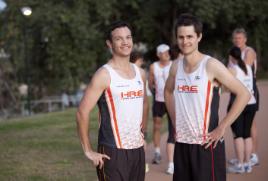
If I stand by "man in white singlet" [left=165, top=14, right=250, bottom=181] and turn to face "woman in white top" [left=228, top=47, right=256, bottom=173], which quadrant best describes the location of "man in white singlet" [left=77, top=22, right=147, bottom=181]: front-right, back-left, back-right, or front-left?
back-left

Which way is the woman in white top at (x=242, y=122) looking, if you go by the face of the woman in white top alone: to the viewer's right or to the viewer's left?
to the viewer's left

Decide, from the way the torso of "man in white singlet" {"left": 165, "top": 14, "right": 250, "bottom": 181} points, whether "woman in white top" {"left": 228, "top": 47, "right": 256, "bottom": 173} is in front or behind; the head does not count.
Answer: behind

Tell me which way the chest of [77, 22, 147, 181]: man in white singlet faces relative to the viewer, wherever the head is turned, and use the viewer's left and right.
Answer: facing the viewer and to the right of the viewer

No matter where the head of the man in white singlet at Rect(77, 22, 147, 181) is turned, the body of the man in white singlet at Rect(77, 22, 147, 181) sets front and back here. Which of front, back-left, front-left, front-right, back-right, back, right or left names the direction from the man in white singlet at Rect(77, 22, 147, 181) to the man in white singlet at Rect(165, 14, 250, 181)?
front-left

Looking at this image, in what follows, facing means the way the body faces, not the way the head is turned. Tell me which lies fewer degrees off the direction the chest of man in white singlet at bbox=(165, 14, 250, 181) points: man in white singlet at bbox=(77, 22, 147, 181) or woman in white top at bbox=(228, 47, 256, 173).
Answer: the man in white singlet

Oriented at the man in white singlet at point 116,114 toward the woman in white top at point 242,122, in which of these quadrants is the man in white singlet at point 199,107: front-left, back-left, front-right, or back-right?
front-right

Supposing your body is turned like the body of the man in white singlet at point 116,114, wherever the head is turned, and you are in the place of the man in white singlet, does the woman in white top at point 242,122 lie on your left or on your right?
on your left

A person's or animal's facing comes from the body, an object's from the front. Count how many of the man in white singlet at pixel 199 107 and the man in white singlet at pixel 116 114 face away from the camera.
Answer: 0

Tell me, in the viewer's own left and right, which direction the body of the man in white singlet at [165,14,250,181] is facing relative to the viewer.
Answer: facing the viewer and to the left of the viewer
